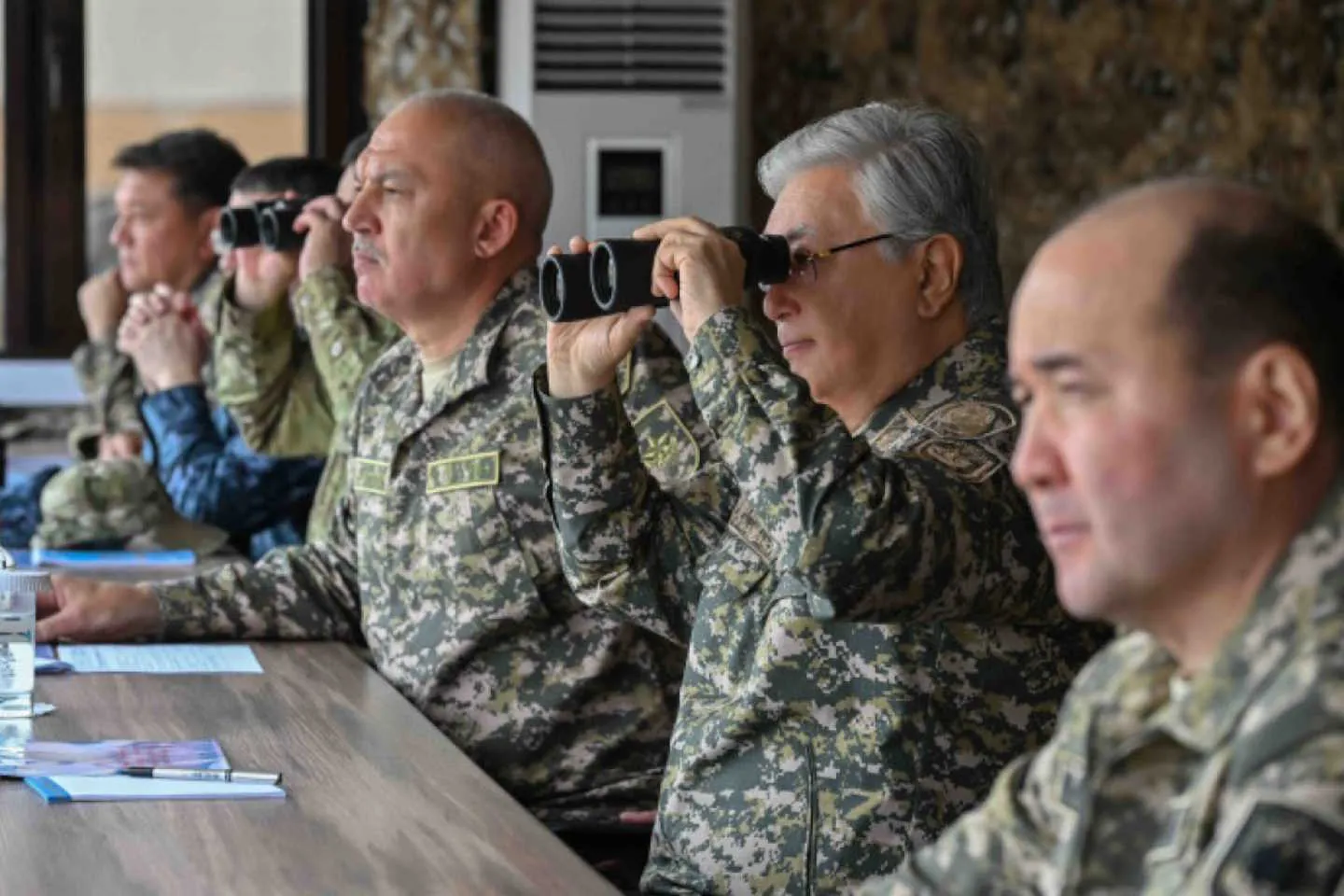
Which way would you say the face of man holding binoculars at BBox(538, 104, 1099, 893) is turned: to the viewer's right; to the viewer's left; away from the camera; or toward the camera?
to the viewer's left

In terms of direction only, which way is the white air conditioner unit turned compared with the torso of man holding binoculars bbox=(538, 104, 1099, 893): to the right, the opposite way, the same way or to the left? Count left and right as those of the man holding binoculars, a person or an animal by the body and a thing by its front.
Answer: to the left

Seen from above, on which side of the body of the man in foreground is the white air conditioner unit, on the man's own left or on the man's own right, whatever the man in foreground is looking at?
on the man's own right

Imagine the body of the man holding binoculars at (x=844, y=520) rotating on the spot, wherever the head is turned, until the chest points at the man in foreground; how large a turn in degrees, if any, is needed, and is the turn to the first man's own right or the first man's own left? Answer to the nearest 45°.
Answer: approximately 90° to the first man's own left

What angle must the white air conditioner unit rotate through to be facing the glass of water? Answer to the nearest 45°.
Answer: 0° — it already faces it

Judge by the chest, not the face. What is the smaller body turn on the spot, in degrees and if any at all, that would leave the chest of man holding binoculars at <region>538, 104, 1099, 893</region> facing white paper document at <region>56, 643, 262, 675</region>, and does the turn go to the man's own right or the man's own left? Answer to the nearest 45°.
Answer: approximately 45° to the man's own right

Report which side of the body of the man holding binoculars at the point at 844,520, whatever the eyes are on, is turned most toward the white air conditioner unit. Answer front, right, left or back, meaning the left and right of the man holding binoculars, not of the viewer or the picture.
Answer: right

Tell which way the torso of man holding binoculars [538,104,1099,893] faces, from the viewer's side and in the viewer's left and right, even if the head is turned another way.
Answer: facing to the left of the viewer

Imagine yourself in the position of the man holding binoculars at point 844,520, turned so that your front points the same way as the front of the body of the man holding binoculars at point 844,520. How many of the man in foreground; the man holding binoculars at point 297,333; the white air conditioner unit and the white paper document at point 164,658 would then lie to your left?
1

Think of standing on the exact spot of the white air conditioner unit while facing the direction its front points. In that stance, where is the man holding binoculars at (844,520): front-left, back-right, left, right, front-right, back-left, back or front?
front

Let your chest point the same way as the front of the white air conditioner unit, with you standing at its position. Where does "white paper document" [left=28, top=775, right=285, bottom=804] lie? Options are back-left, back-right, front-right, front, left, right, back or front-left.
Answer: front

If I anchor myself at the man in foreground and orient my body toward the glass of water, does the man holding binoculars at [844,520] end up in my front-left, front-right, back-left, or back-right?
front-right

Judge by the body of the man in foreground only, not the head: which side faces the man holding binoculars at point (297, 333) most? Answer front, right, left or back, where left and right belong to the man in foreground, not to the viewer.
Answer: right

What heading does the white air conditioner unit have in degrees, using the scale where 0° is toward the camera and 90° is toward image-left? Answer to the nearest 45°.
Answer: approximately 0°

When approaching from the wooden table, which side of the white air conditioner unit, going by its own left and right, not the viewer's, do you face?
front
